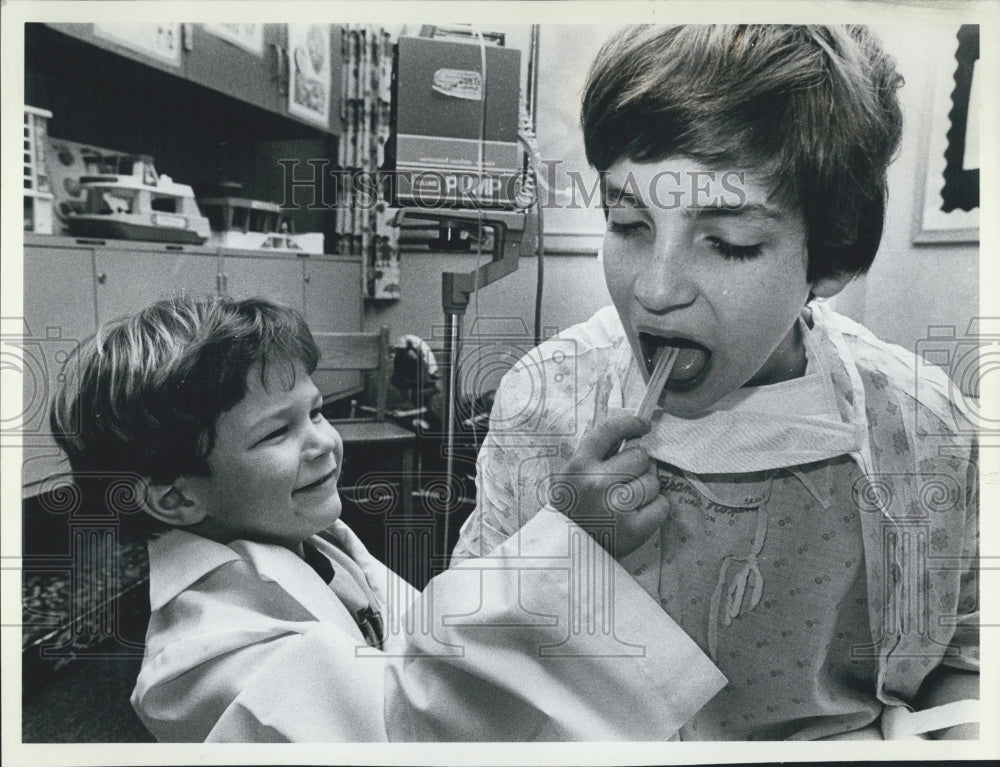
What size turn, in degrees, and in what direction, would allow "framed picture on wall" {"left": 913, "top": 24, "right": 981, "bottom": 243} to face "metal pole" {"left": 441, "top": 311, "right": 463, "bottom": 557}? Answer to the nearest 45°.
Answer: approximately 45° to its right

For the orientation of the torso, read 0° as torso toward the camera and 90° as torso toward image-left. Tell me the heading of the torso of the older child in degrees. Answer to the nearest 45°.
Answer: approximately 45°

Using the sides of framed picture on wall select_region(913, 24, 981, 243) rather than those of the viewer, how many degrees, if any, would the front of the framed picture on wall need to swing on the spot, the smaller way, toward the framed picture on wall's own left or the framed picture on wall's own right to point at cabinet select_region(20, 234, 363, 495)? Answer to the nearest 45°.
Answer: approximately 45° to the framed picture on wall's own right

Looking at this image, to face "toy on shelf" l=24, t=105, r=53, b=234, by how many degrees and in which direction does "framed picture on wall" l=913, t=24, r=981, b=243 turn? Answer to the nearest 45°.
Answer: approximately 45° to its right

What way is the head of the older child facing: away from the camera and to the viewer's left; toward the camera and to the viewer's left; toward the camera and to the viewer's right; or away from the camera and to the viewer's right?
toward the camera and to the viewer's left

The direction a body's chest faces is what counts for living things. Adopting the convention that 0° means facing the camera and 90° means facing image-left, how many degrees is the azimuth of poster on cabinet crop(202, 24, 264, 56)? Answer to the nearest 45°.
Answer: approximately 315°

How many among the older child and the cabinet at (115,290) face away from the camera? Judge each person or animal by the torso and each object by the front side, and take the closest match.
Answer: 0

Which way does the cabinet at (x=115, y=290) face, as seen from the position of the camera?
facing the viewer and to the right of the viewer
